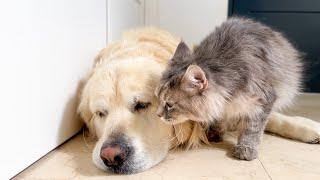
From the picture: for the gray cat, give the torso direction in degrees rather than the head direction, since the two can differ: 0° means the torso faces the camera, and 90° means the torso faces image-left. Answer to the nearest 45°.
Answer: approximately 45°
